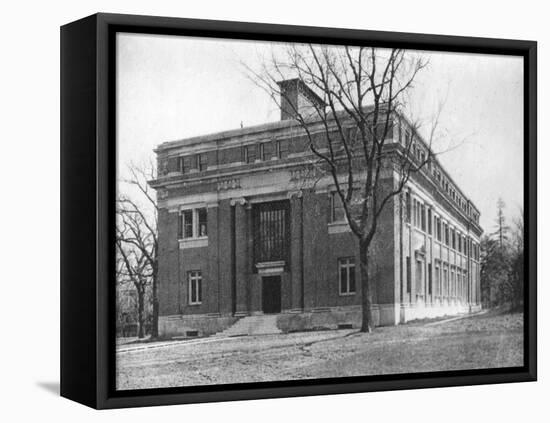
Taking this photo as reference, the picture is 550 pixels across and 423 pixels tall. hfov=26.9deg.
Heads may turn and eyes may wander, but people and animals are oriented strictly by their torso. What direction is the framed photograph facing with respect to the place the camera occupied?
facing the viewer and to the right of the viewer
